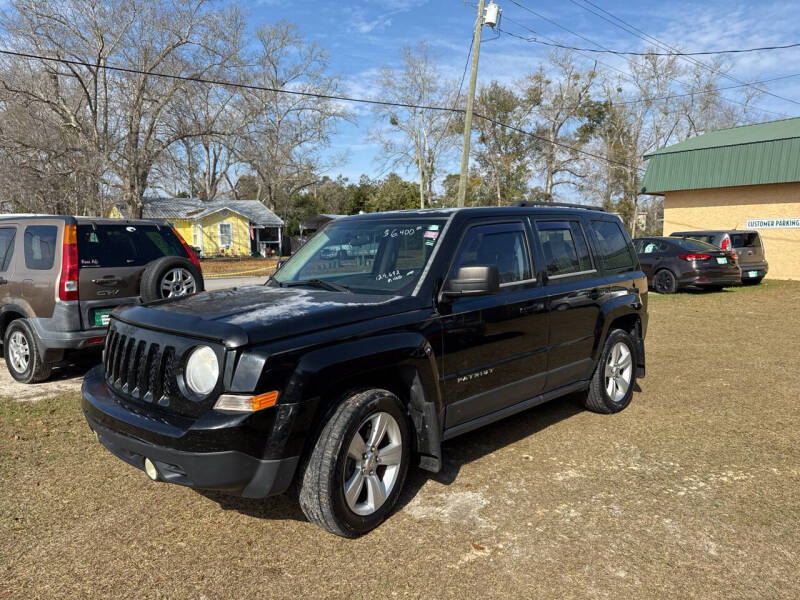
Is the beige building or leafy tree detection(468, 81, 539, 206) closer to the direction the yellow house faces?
the beige building

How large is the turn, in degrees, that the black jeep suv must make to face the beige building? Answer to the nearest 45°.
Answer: approximately 180°

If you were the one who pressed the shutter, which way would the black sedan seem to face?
facing away from the viewer and to the left of the viewer

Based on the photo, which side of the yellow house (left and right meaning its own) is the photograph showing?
front

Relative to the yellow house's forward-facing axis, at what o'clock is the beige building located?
The beige building is roughly at 11 o'clock from the yellow house.

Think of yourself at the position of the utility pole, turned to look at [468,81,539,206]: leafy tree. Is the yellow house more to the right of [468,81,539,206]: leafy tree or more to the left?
left

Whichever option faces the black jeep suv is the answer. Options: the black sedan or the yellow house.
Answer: the yellow house

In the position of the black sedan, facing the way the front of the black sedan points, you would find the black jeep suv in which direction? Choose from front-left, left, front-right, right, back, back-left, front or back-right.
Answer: back-left

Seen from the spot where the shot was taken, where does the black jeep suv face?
facing the viewer and to the left of the viewer

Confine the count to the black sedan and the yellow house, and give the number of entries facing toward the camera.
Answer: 1

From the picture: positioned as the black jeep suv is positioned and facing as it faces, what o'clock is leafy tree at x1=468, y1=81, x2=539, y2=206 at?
The leafy tree is roughly at 5 o'clock from the black jeep suv.

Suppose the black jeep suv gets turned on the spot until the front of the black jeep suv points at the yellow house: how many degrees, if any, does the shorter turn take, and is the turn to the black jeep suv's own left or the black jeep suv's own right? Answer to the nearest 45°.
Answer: approximately 135° to the black jeep suv's own right
